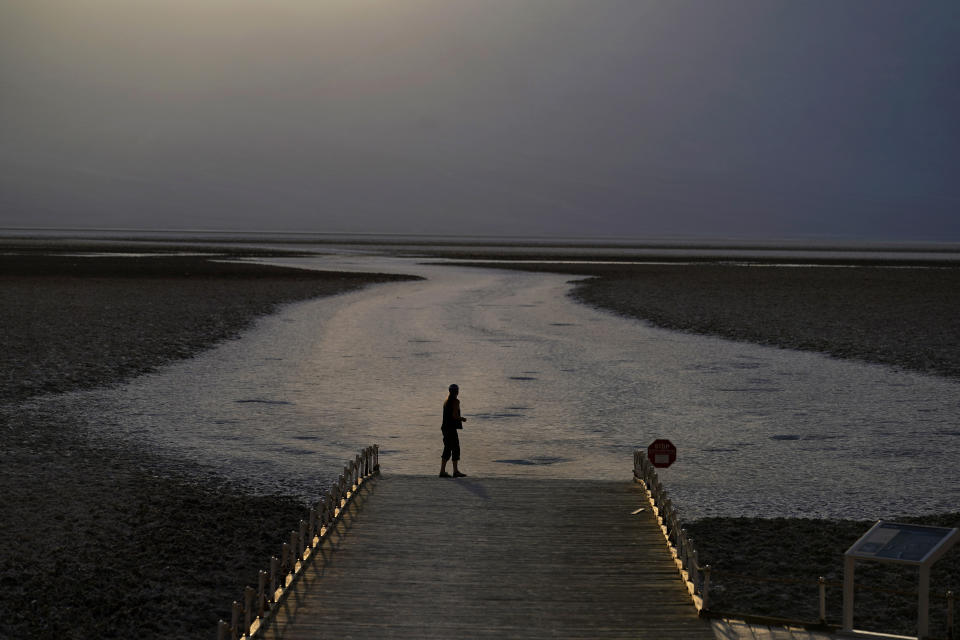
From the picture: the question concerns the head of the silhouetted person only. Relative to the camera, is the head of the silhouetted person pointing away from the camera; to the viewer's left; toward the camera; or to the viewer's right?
to the viewer's right

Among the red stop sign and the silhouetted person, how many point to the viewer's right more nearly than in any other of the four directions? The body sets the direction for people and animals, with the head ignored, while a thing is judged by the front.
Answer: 1

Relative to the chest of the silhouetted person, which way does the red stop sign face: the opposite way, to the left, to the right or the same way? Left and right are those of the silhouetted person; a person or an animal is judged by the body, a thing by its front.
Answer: to the right

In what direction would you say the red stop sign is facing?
toward the camera

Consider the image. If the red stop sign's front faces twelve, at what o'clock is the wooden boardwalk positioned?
The wooden boardwalk is roughly at 1 o'clock from the red stop sign.

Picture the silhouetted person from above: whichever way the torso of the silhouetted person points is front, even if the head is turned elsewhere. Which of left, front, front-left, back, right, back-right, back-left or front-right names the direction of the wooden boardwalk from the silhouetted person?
right

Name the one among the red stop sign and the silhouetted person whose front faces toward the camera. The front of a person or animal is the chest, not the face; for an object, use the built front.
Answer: the red stop sign

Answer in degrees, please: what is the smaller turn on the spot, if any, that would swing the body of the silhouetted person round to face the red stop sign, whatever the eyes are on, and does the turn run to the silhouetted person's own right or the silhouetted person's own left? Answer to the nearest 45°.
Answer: approximately 45° to the silhouetted person's own right

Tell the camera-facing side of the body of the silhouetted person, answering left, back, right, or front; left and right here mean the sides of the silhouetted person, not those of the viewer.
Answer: right

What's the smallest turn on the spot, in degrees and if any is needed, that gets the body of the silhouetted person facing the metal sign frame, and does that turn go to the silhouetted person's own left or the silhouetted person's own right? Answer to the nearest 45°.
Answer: approximately 45° to the silhouetted person's own right

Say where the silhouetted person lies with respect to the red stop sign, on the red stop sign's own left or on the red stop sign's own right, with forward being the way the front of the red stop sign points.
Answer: on the red stop sign's own right

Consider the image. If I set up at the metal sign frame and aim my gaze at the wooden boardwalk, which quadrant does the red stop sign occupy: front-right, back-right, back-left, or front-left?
front-right

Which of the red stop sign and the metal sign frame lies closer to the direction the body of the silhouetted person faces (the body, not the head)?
the red stop sign
